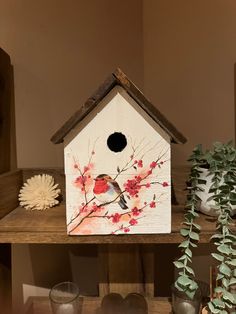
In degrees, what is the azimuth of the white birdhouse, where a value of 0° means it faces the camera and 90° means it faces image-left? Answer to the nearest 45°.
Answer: approximately 0°
